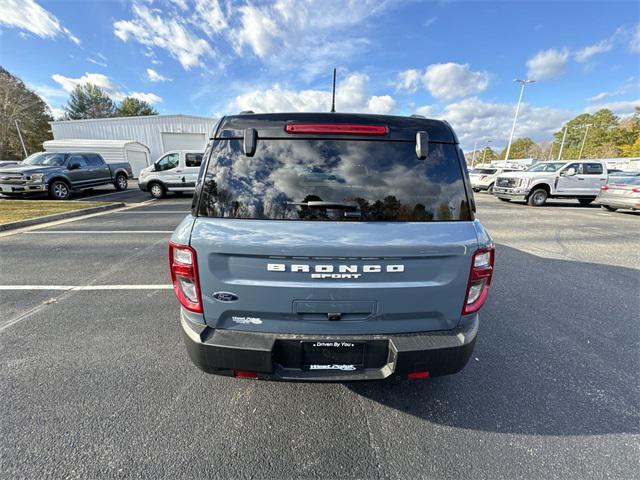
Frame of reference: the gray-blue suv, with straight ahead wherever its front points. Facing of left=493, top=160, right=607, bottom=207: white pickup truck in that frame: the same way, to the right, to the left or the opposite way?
to the left

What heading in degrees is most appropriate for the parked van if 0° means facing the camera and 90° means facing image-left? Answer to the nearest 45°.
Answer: approximately 90°

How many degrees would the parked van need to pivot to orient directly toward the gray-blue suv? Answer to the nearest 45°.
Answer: approximately 90° to its left

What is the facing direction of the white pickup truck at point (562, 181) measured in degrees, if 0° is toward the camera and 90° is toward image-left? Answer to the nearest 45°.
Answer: approximately 45°

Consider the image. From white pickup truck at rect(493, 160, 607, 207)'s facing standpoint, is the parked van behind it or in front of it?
in front

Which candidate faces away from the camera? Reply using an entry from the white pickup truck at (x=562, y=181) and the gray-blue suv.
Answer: the gray-blue suv

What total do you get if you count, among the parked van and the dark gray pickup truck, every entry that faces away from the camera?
0

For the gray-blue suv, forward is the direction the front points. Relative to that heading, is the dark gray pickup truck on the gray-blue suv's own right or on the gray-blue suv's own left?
on the gray-blue suv's own left

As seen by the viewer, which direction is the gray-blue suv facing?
away from the camera

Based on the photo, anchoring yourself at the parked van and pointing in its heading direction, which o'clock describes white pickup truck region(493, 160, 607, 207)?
The white pickup truck is roughly at 7 o'clock from the parked van.

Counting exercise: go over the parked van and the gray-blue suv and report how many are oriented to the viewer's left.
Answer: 1

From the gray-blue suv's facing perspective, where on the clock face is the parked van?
The parked van is roughly at 11 o'clock from the gray-blue suv.

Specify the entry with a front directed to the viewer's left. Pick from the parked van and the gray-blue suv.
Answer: the parked van

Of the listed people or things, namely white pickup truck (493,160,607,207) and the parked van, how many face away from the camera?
0

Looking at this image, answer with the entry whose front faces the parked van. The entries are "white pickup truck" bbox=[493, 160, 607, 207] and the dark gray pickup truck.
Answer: the white pickup truck

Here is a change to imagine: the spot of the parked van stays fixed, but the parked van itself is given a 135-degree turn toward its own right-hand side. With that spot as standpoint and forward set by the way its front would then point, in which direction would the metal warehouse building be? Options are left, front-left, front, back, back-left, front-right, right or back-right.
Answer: front-left

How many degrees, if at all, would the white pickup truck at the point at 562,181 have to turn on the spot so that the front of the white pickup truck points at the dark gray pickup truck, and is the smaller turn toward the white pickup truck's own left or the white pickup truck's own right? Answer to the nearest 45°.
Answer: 0° — it already faces it

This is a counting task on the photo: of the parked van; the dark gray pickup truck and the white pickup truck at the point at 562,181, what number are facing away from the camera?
0

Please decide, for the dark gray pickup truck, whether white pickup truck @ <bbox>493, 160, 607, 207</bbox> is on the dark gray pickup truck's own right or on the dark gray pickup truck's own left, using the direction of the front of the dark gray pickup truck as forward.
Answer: on the dark gray pickup truck's own left
